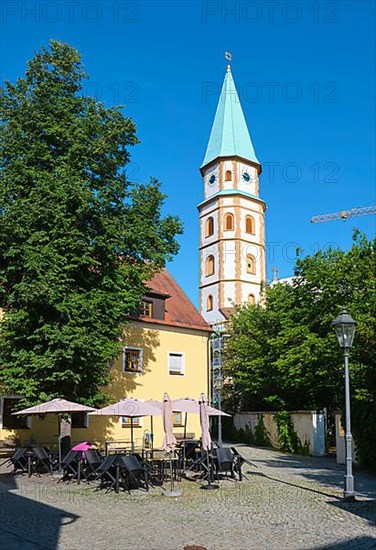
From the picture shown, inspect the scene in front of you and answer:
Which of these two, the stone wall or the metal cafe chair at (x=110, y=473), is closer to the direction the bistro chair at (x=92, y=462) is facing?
the stone wall

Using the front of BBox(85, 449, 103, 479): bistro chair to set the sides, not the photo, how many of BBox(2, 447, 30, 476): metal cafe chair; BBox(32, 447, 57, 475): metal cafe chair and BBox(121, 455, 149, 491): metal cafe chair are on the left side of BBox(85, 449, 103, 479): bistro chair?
2

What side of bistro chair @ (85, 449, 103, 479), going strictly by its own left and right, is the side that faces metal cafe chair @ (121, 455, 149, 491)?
right

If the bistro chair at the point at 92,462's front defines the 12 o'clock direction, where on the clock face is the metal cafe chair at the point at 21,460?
The metal cafe chair is roughly at 9 o'clock from the bistro chair.

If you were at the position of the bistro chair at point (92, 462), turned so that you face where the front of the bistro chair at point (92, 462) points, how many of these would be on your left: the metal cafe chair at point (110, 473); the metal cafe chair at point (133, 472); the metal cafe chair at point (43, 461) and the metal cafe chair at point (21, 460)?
2

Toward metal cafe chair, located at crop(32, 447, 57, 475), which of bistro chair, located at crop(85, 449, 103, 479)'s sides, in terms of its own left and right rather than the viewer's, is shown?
left

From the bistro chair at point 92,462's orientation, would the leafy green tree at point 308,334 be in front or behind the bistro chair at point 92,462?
in front
